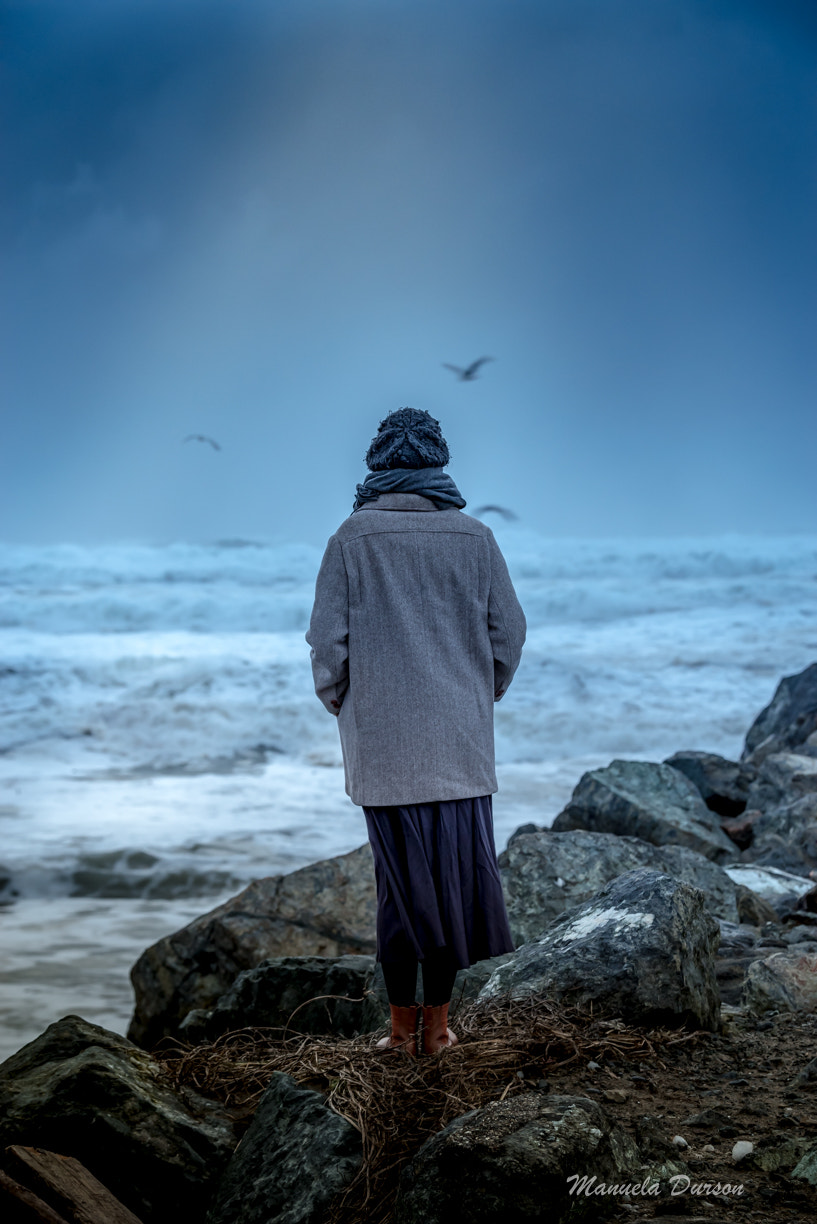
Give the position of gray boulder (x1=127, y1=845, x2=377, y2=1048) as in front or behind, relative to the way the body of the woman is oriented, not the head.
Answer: in front

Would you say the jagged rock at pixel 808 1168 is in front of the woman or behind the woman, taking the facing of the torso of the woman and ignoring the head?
behind

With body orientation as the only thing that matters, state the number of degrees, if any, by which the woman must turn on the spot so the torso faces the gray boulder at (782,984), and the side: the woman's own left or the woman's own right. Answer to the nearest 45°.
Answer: approximately 45° to the woman's own right

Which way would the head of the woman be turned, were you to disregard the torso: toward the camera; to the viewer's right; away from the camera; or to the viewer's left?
away from the camera

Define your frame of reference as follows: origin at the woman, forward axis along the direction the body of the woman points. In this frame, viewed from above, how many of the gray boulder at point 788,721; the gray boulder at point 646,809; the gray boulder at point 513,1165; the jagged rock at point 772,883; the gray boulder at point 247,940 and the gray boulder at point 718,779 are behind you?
1

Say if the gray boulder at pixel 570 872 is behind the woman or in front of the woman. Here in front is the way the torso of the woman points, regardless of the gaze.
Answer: in front

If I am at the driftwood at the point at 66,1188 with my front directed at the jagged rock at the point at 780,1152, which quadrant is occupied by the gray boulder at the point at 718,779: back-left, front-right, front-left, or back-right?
front-left

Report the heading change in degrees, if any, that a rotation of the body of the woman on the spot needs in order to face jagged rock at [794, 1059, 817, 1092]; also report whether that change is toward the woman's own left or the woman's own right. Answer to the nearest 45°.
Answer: approximately 90° to the woman's own right

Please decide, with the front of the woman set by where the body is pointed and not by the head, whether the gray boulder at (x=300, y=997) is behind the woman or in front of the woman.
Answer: in front

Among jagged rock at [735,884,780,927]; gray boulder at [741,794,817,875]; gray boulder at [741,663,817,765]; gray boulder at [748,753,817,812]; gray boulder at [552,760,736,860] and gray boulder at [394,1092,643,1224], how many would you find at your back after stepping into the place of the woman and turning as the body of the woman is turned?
1

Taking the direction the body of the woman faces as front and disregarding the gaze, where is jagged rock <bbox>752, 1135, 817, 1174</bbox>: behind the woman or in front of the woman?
behind

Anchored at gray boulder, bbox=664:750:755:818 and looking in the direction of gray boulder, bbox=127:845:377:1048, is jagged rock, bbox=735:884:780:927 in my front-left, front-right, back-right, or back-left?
front-left

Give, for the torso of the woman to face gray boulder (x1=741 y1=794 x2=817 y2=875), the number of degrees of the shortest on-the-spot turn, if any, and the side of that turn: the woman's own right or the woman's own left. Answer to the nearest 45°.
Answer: approximately 45° to the woman's own right

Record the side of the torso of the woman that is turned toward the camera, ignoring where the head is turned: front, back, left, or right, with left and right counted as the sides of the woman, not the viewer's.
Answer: back

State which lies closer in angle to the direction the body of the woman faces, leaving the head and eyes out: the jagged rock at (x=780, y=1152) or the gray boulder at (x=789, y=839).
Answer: the gray boulder

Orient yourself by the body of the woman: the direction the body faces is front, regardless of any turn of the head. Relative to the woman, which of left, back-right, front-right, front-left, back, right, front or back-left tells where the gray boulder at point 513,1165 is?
back
